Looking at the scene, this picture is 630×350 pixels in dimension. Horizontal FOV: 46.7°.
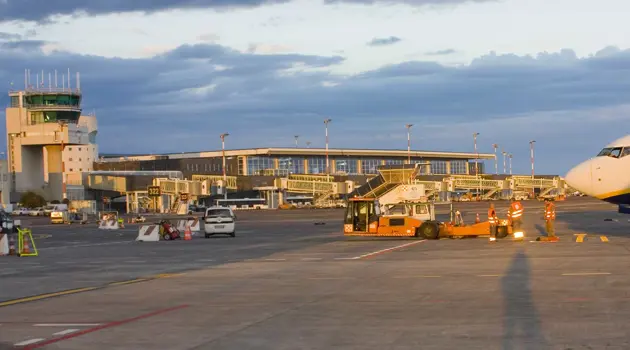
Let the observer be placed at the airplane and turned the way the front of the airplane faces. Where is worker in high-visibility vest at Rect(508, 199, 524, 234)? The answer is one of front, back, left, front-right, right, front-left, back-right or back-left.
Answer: front-right

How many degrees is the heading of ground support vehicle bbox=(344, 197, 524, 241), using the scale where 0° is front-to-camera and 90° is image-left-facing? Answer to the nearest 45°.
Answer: approximately 90°

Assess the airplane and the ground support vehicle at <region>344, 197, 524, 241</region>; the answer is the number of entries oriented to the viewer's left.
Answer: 2

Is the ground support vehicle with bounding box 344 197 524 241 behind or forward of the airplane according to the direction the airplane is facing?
forward

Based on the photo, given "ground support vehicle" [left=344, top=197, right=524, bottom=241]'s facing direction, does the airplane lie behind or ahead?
behind

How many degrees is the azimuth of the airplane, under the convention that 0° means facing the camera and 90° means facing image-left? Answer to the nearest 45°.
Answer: approximately 90°
